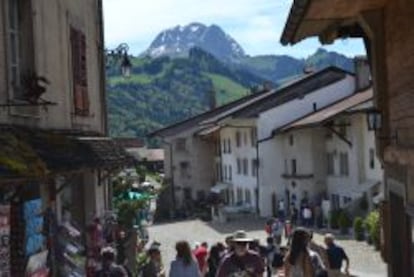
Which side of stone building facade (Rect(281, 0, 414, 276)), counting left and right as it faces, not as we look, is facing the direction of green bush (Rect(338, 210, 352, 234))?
right

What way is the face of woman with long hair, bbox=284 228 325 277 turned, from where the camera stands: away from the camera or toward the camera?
away from the camera

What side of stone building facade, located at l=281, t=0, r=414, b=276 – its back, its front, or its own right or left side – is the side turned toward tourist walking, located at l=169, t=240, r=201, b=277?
front

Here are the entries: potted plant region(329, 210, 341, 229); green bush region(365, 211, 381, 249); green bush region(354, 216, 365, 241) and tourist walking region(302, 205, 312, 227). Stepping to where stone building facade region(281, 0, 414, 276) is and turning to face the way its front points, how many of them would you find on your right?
4

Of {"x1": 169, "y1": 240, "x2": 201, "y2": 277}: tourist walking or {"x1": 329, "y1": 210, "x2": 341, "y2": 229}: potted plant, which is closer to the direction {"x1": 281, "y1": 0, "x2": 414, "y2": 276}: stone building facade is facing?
the tourist walking

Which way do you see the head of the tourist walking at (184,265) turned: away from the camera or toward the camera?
away from the camera

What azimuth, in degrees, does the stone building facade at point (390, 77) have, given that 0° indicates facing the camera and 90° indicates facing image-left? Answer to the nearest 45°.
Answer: approximately 90°

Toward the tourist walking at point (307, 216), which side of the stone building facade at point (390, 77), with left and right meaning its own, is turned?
right

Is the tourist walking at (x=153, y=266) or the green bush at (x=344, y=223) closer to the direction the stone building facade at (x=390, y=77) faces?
the tourist walking
